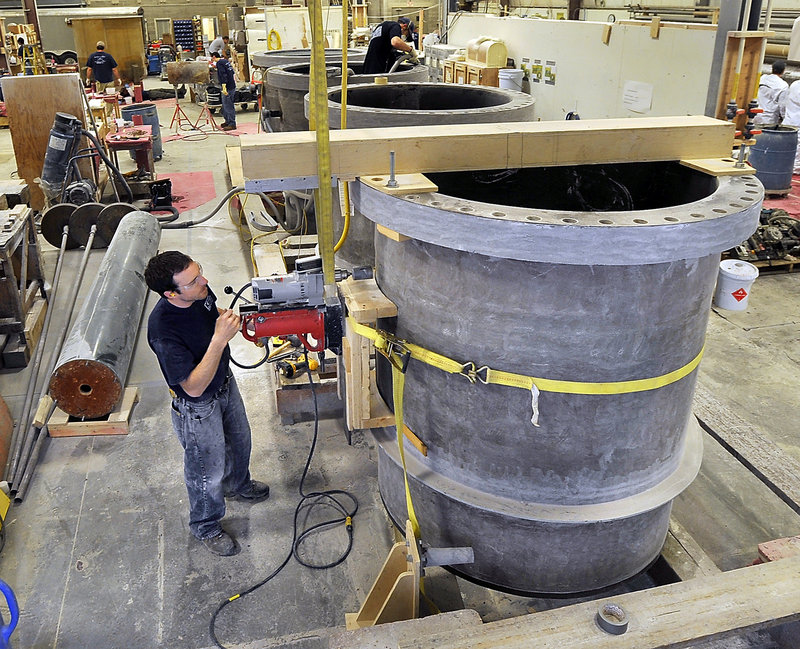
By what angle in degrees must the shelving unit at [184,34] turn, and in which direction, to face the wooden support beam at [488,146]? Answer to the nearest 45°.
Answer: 0° — it already faces it

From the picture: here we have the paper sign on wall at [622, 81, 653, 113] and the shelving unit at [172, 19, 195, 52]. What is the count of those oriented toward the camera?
2

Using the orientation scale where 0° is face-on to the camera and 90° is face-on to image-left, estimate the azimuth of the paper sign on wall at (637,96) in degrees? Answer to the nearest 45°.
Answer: approximately 0°

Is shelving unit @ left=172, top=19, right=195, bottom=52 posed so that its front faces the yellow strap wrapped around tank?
yes

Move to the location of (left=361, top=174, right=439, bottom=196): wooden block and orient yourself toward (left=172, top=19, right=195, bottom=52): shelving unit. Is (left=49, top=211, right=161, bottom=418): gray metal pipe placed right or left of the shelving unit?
left

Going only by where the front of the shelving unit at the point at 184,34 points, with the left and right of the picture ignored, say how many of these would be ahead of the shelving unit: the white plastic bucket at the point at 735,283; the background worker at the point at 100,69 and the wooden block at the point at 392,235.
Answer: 3

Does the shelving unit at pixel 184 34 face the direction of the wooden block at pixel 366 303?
yes

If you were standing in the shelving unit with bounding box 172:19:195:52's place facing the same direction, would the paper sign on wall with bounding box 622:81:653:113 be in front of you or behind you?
in front

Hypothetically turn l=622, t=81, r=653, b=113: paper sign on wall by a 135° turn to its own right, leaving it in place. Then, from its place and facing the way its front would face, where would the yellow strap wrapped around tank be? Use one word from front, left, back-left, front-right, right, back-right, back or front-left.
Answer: back-left

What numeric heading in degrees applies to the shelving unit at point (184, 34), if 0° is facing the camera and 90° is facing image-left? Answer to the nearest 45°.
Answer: approximately 0°

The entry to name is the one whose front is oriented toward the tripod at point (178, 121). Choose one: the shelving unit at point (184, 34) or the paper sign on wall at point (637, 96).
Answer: the shelving unit

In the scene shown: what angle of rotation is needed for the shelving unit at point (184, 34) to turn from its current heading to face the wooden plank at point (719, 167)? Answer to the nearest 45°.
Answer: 0° — it already faces it

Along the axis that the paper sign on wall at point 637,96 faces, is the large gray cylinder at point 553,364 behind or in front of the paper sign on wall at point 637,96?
in front

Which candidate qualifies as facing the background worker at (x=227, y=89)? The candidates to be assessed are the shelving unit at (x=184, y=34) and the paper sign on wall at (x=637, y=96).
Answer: the shelving unit

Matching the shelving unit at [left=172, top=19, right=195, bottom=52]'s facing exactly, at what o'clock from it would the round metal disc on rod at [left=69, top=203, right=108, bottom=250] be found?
The round metal disc on rod is roughly at 12 o'clock from the shelving unit.
